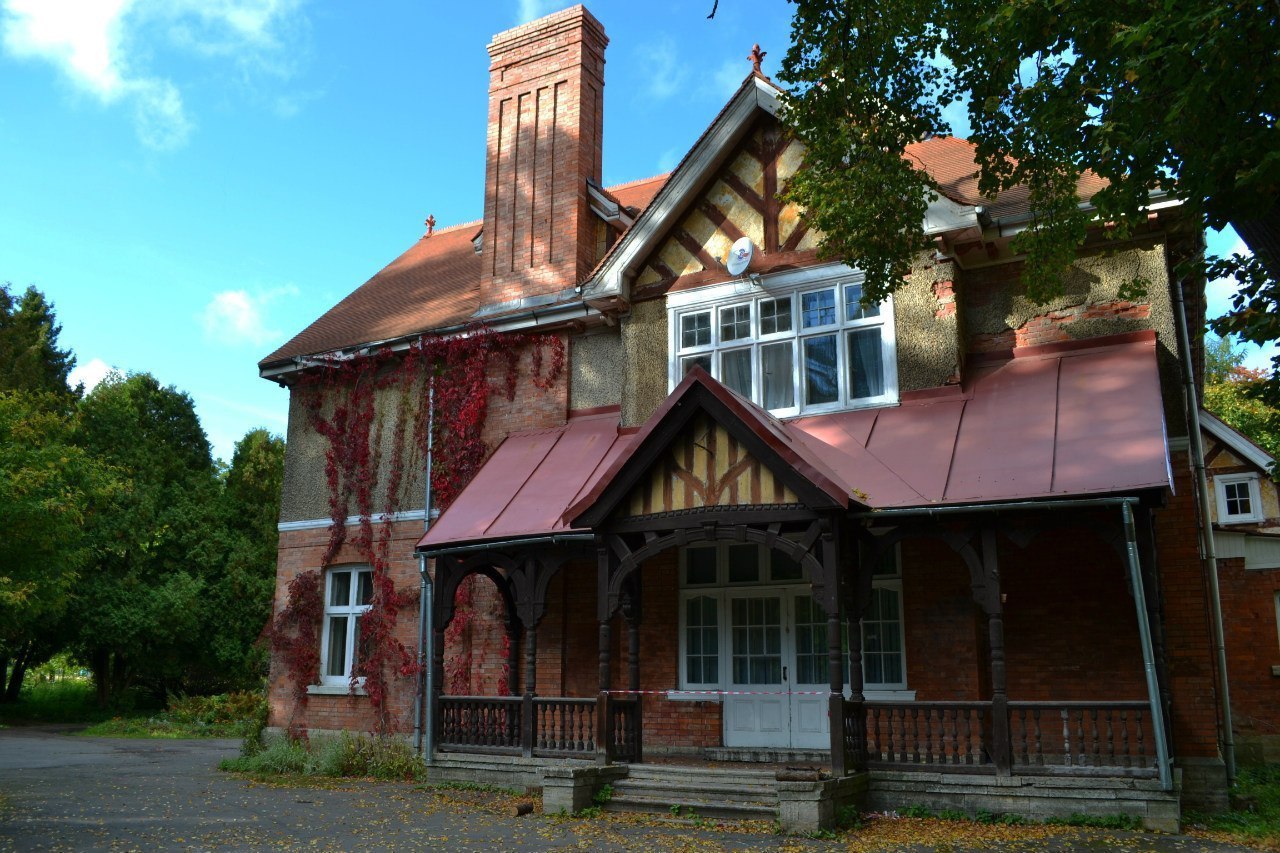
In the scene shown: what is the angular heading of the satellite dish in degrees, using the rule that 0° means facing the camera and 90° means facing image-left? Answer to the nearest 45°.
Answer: approximately 45°

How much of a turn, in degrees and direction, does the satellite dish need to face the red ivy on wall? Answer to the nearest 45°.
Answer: approximately 90° to its right

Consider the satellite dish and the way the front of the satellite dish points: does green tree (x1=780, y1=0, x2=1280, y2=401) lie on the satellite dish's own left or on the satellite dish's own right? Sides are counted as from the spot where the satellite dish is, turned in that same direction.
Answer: on the satellite dish's own left

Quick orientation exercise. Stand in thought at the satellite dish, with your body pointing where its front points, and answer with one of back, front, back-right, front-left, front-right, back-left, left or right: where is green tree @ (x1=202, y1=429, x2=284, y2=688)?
right

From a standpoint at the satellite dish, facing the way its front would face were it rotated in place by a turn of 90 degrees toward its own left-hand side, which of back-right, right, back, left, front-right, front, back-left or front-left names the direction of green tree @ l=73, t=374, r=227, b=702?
back
